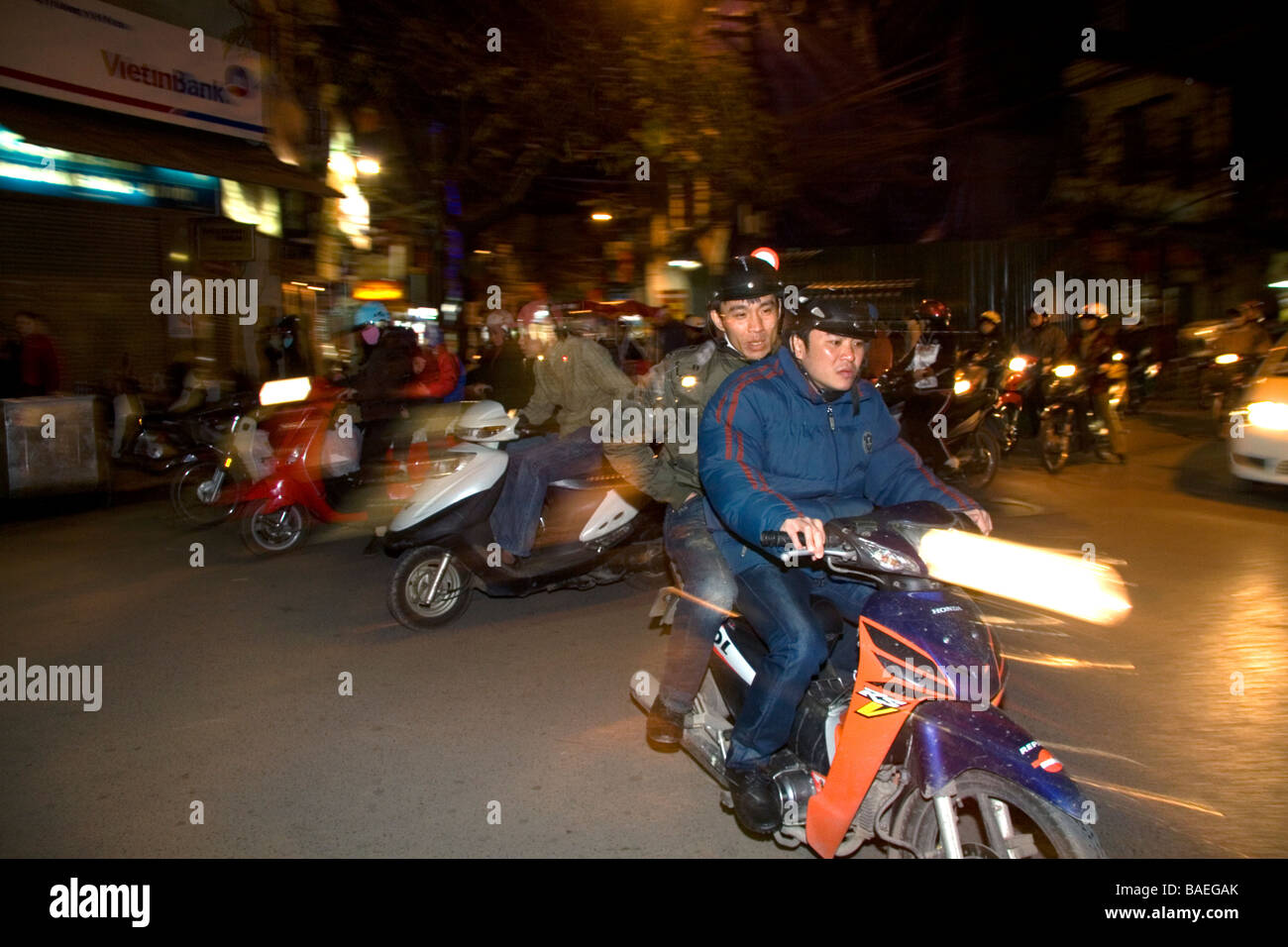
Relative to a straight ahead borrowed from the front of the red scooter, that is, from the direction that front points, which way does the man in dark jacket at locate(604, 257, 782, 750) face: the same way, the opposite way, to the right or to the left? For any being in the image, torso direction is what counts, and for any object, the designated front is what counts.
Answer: to the left

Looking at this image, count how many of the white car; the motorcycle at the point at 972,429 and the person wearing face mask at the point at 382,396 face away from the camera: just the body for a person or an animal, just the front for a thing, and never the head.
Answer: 0

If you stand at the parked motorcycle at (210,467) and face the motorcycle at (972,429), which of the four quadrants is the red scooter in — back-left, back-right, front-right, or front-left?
front-right

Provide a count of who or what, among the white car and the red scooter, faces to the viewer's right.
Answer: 0

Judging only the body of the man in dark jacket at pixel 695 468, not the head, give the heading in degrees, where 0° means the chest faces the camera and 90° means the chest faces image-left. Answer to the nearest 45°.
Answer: approximately 315°

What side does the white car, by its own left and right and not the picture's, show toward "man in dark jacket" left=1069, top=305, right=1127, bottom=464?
right

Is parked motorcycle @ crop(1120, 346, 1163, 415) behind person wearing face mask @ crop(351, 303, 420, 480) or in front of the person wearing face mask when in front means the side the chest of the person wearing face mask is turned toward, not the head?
behind

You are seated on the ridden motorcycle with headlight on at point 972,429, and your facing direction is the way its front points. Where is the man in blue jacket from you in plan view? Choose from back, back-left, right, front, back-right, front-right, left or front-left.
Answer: front-right

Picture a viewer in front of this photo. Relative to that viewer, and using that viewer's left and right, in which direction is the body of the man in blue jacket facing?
facing the viewer and to the right of the viewer

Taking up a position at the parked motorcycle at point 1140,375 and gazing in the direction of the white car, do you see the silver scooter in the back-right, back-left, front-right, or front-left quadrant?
front-right

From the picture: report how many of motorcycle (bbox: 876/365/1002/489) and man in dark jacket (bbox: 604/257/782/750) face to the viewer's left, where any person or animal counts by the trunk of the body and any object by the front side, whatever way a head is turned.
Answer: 0

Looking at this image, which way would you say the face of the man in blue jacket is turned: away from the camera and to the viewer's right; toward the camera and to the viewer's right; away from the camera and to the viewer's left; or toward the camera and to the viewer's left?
toward the camera and to the viewer's right

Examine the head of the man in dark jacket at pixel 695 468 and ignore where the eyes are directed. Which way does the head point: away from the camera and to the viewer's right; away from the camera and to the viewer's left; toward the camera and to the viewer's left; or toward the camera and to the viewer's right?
toward the camera and to the viewer's right

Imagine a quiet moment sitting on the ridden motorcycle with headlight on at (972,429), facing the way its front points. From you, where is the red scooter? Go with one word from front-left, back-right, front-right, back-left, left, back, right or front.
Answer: right
